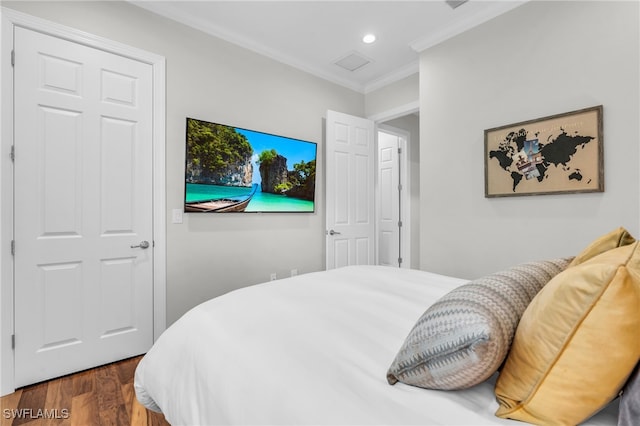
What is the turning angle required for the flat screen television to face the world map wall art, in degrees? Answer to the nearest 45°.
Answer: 0° — it already faces it

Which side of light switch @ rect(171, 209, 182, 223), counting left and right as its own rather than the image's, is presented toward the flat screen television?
left

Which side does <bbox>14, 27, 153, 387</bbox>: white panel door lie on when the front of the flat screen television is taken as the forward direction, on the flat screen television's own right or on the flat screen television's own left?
on the flat screen television's own right

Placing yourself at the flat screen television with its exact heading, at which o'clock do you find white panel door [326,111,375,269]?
The white panel door is roughly at 10 o'clock from the flat screen television.

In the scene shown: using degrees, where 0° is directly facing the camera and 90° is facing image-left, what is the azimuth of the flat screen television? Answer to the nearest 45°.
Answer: approximately 315°

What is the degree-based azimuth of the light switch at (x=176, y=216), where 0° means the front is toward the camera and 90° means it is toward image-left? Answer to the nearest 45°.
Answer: approximately 0°

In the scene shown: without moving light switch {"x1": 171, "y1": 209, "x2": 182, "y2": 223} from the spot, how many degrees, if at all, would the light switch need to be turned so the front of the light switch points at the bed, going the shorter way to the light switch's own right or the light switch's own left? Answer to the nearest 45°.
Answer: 0° — it already faces it

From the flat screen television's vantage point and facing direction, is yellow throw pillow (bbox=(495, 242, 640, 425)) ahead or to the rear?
ahead

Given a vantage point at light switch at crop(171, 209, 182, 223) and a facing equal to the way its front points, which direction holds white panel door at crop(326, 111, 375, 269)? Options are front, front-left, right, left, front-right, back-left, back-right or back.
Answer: left

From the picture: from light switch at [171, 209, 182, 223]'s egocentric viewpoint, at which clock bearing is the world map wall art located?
The world map wall art is roughly at 10 o'clock from the light switch.

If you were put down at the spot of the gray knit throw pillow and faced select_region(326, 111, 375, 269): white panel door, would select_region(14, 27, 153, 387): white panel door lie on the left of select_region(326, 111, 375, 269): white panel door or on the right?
left
